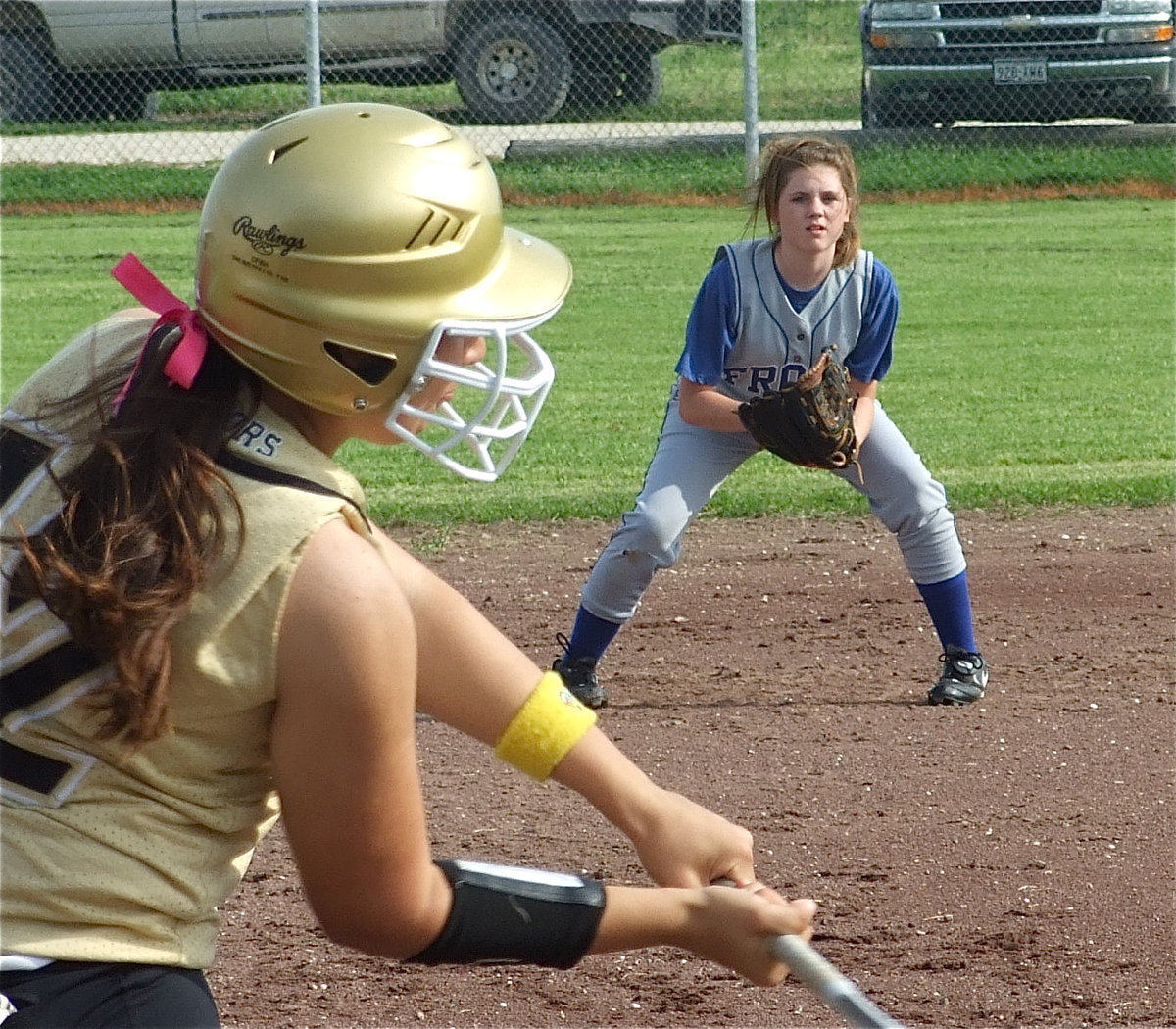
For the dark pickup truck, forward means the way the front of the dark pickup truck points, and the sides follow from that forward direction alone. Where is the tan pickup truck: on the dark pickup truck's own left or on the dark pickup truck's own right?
on the dark pickup truck's own right

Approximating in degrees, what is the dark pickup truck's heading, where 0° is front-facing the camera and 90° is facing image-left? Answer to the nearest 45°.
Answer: approximately 0°
